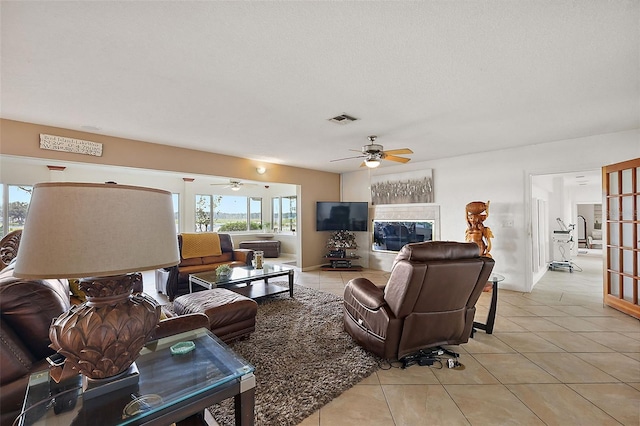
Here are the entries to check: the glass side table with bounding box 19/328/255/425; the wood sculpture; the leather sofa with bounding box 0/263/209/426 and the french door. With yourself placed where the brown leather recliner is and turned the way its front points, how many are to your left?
2

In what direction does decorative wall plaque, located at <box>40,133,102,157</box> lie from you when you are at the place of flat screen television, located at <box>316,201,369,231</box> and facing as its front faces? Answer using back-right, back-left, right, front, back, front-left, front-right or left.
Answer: front-right

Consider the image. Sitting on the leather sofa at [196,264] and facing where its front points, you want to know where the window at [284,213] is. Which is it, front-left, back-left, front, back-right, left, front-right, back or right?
left

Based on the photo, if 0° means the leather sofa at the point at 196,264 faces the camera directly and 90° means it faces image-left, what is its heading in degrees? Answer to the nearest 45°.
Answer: approximately 315°

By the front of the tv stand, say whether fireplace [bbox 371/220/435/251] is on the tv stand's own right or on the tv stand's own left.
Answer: on the tv stand's own left

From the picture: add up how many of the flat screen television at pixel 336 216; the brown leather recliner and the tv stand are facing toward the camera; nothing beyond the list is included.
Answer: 2

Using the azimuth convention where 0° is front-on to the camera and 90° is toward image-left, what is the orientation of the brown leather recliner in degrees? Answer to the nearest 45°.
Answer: approximately 135°

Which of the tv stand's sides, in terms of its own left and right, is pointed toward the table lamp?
front

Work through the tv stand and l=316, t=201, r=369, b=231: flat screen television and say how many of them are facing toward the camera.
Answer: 2

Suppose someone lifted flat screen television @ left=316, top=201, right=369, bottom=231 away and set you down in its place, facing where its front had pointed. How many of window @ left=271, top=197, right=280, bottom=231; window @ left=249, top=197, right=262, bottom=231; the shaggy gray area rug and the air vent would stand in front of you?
2

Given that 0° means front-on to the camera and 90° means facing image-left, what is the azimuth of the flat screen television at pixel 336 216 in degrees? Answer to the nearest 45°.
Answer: approximately 0°

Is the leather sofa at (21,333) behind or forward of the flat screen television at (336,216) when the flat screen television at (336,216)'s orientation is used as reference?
forward

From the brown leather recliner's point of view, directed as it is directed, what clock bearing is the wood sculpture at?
The wood sculpture is roughly at 2 o'clock from the brown leather recliner.
